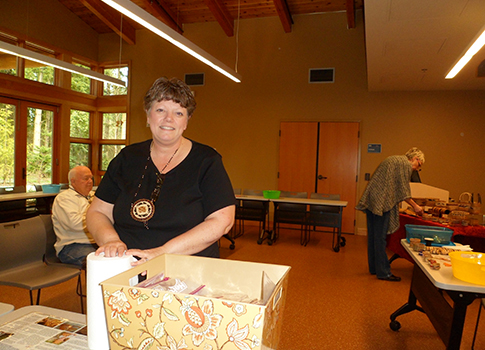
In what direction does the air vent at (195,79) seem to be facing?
toward the camera

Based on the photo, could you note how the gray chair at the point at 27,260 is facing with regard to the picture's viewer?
facing the viewer and to the right of the viewer

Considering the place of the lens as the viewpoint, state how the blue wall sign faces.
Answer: facing the viewer

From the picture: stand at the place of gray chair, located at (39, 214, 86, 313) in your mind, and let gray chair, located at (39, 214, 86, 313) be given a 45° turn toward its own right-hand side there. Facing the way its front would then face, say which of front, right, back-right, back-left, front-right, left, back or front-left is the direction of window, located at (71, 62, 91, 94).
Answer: back-left

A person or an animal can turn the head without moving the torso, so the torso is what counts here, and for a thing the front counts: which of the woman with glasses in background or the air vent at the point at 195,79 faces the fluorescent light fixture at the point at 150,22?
the air vent

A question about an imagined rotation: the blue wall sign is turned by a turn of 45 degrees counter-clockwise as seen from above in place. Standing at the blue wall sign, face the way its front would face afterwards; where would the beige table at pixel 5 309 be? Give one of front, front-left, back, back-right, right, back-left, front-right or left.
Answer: front-right

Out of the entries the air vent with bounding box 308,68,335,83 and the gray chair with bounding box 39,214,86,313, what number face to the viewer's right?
1

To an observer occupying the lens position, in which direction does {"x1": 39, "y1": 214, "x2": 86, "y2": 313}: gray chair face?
facing to the right of the viewer

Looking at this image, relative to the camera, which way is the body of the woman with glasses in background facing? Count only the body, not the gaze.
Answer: to the viewer's right

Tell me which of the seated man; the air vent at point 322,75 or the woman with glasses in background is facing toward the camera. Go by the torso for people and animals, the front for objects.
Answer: the air vent

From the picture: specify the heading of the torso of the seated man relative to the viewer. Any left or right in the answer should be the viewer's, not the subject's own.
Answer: facing to the right of the viewer

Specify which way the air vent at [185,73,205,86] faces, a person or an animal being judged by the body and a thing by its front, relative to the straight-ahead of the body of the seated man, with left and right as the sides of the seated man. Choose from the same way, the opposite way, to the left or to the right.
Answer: to the right
